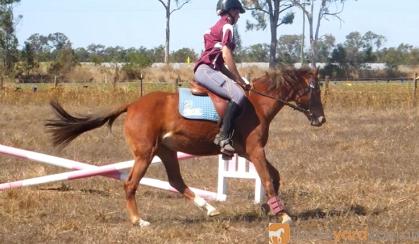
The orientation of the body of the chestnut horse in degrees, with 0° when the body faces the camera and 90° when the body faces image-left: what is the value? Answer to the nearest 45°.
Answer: approximately 270°

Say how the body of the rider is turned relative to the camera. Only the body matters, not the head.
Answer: to the viewer's right

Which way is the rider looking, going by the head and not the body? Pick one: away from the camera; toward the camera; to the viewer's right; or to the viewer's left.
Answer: to the viewer's right
